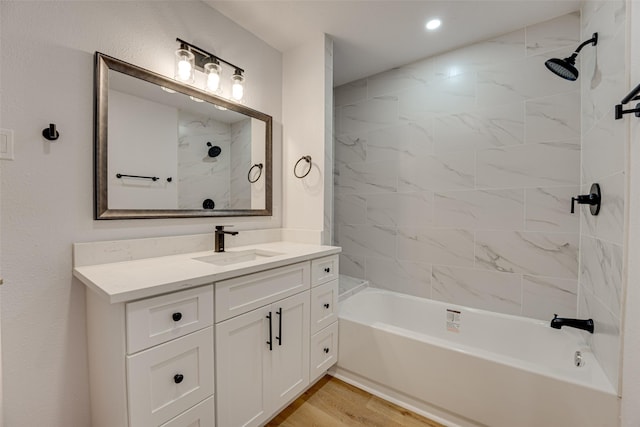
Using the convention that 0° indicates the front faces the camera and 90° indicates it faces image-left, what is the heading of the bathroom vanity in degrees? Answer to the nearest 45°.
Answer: approximately 315°

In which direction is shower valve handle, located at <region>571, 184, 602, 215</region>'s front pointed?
to the viewer's left

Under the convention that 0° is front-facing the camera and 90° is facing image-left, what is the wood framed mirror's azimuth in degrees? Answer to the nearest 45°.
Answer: approximately 315°

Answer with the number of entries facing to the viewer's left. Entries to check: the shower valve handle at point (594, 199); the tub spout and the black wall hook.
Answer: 2

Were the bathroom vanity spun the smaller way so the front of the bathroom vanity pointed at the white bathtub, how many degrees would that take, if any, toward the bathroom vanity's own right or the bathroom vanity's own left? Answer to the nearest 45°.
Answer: approximately 45° to the bathroom vanity's own left

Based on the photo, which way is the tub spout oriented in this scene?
to the viewer's left

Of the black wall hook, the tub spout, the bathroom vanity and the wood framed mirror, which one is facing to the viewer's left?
the tub spout

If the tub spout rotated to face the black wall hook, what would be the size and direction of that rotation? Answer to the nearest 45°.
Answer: approximately 45° to its left

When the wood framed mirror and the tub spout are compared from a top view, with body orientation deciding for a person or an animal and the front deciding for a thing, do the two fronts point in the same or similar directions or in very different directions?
very different directions
